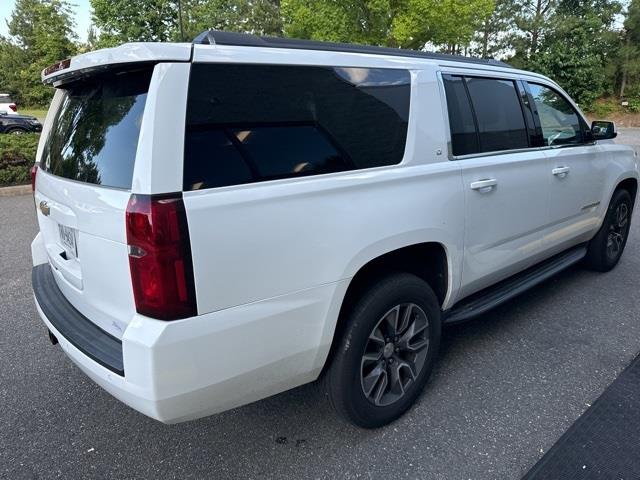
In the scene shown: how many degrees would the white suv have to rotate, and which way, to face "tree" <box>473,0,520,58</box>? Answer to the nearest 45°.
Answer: approximately 45° to its left

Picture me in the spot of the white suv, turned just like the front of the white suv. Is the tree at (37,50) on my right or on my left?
on my left

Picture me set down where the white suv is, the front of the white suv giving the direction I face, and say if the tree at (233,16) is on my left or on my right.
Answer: on my left

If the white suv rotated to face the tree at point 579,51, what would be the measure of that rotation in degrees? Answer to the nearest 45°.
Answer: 0° — it already faces it

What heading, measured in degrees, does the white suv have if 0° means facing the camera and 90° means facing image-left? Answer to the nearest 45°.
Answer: approximately 225°

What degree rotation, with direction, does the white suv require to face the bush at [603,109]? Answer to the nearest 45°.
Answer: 0° — it already faces it

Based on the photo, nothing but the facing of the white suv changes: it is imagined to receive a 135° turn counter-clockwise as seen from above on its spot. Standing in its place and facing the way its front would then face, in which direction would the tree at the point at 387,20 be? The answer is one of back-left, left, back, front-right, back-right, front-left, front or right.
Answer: right

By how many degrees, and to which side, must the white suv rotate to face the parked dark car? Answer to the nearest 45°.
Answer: approximately 90° to its left

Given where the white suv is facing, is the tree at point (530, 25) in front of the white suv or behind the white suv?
in front
